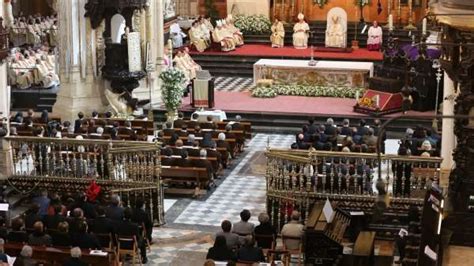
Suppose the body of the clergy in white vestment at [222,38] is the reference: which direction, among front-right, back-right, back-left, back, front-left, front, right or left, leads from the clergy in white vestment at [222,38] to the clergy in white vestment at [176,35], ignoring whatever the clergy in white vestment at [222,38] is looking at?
back-right

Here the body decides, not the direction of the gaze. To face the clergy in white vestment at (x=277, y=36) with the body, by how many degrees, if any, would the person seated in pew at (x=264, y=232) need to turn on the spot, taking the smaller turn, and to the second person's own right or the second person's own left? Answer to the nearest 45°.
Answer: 0° — they already face them

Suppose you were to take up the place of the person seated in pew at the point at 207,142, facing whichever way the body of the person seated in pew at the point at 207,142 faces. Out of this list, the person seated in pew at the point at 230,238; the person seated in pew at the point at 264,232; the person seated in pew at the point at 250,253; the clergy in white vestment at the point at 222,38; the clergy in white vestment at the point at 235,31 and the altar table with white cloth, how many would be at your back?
3

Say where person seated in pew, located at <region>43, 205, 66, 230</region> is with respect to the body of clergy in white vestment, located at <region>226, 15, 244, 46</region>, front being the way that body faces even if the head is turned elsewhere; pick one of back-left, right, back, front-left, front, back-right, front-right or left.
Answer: front-right

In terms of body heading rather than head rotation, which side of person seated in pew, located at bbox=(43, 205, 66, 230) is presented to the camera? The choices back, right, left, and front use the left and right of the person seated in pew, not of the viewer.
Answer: back

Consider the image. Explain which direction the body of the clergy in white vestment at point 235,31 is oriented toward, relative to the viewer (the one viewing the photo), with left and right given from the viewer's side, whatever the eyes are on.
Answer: facing the viewer and to the right of the viewer

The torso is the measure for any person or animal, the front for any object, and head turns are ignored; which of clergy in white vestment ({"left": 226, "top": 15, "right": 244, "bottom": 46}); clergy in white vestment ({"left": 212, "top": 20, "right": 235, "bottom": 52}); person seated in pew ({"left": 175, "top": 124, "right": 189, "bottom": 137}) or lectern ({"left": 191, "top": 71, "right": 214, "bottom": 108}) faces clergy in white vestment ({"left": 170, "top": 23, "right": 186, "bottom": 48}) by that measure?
the person seated in pew

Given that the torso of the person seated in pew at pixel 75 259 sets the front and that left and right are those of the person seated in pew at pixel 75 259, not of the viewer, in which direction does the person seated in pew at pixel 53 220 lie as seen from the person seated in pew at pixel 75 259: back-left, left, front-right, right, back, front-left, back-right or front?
front

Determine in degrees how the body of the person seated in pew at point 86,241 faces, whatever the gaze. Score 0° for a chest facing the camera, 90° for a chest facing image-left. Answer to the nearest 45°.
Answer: approximately 180°

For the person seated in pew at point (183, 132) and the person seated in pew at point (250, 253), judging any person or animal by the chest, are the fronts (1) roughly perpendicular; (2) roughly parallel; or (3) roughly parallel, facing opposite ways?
roughly parallel

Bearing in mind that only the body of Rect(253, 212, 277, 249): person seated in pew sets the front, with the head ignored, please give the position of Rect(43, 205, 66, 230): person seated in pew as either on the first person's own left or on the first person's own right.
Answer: on the first person's own left

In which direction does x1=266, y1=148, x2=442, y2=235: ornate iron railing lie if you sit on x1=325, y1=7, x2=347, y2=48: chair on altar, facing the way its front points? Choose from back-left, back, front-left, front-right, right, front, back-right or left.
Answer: front

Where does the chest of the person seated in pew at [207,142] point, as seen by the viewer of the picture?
away from the camera

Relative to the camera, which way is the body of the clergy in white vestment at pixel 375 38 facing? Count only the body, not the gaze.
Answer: toward the camera

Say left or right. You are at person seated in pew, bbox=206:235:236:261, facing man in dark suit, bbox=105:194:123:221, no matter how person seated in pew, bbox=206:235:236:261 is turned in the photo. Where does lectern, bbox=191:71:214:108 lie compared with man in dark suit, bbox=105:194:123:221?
right

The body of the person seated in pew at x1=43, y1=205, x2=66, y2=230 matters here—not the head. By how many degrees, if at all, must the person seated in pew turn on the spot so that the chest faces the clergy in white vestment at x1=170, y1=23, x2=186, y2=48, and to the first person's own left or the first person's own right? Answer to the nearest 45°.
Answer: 0° — they already face them

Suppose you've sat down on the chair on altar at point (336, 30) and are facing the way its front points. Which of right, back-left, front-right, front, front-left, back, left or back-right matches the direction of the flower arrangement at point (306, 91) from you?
front

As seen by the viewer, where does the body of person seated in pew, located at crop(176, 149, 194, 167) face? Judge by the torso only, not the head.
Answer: away from the camera

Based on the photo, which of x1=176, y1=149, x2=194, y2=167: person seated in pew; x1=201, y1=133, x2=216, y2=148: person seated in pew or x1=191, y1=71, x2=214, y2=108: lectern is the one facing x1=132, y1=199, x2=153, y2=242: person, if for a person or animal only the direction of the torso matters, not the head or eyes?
the lectern

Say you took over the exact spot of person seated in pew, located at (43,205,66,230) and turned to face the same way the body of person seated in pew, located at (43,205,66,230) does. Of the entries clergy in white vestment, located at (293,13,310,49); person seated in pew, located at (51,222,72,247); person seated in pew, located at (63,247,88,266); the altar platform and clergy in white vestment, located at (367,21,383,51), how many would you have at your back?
2

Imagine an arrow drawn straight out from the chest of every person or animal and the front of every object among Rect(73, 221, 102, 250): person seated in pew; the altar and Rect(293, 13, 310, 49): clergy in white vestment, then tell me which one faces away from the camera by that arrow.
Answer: the person seated in pew
